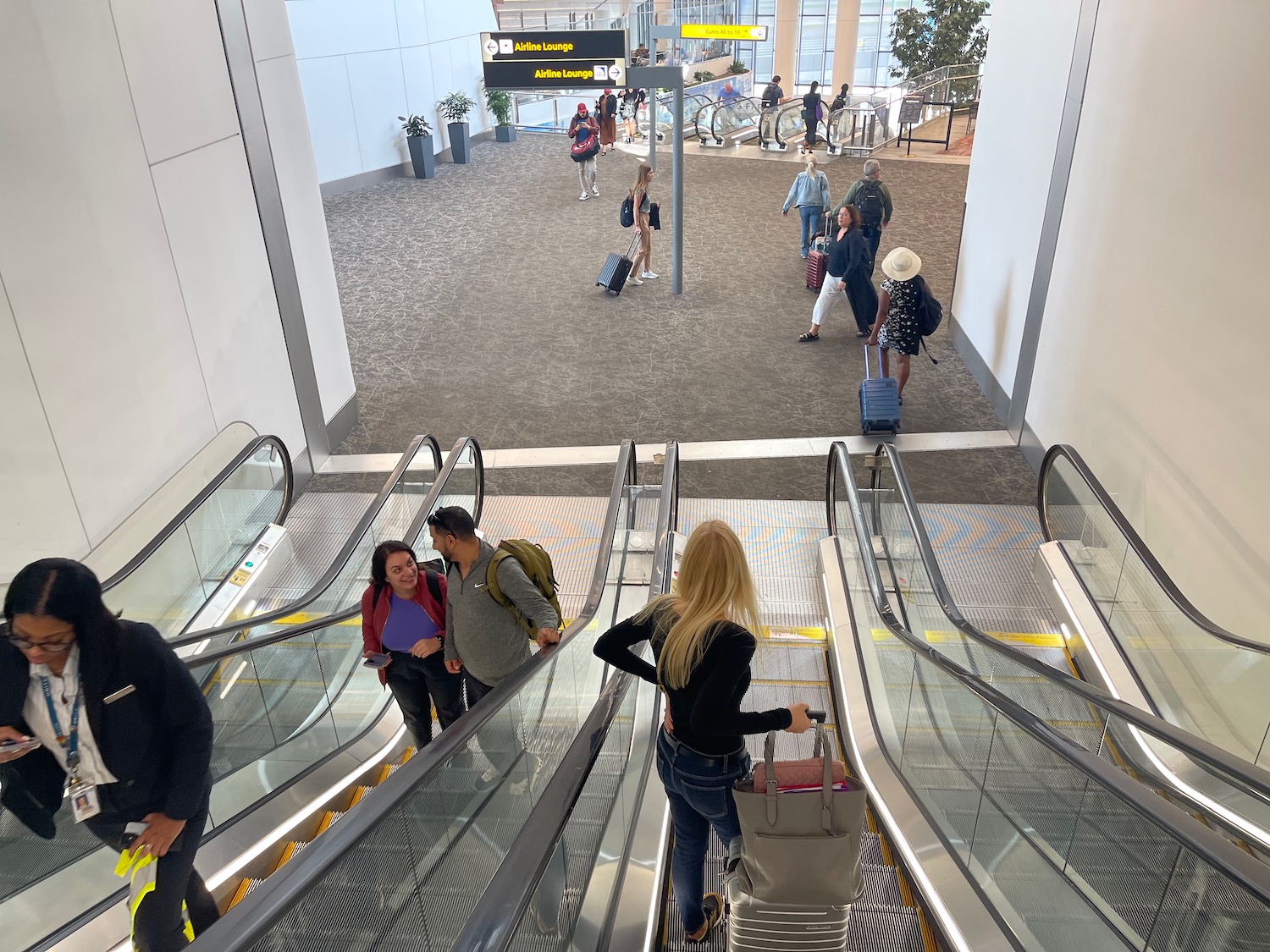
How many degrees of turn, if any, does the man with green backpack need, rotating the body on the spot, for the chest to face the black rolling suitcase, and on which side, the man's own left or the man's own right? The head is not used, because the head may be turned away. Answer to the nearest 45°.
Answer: approximately 135° to the man's own right

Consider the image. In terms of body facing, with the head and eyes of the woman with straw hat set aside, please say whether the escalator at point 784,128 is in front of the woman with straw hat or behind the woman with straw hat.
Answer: in front

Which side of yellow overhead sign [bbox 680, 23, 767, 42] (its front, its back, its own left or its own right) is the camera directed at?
front

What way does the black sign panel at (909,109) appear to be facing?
toward the camera

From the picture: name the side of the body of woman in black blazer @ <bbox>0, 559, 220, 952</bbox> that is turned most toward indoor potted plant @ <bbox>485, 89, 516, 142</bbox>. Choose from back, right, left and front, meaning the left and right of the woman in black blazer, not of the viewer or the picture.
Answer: back

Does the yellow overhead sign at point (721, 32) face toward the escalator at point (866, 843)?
yes

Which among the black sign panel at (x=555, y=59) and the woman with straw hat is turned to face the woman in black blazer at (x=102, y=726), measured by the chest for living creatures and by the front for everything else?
the black sign panel

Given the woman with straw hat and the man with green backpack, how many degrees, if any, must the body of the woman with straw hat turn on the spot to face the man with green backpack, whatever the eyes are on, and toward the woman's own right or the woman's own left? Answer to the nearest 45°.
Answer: approximately 180°

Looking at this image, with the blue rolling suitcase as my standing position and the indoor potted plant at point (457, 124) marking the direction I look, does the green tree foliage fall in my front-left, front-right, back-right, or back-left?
front-right

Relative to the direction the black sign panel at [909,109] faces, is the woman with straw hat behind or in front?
in front

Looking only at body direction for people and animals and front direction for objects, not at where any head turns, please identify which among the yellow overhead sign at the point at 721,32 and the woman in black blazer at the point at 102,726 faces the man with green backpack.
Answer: the yellow overhead sign

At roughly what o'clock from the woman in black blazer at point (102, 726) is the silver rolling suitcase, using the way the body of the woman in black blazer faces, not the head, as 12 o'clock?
The silver rolling suitcase is roughly at 9 o'clock from the woman in black blazer.

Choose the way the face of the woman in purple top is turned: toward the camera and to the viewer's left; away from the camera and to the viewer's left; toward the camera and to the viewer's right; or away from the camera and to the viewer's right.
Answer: toward the camera and to the viewer's right

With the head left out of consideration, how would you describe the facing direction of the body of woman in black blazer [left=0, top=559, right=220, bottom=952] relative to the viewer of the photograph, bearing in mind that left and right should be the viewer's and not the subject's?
facing the viewer and to the left of the viewer

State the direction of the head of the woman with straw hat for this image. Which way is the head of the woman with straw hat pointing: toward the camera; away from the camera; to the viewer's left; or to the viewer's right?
away from the camera

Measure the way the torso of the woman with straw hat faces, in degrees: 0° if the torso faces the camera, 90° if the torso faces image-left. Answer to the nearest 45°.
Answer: approximately 180°
